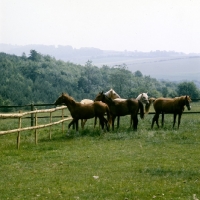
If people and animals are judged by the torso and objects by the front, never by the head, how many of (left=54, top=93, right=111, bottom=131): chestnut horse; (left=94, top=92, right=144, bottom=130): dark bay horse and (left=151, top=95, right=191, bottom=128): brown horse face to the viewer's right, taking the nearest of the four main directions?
1

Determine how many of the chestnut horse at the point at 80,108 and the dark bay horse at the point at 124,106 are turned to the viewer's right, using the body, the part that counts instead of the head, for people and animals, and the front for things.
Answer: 0

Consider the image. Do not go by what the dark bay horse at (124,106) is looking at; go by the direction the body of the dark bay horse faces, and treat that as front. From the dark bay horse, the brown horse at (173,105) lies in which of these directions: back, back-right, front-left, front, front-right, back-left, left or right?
back

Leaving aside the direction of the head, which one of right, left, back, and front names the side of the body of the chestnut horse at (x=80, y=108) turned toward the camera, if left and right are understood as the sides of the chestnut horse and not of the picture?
left

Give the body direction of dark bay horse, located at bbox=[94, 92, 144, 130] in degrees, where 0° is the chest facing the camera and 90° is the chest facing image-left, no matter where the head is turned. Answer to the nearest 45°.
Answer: approximately 90°

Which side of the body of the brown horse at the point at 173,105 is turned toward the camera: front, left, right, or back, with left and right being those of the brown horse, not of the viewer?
right

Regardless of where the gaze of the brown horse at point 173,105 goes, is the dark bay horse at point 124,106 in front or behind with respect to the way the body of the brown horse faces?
behind
